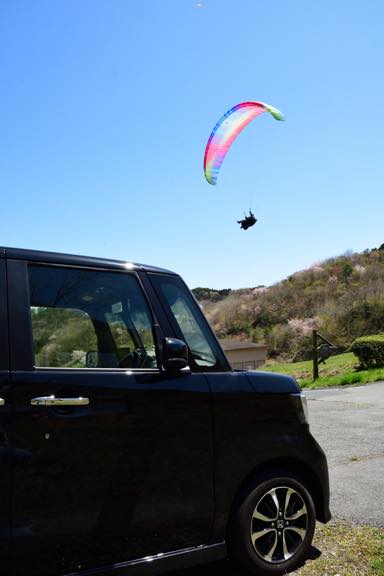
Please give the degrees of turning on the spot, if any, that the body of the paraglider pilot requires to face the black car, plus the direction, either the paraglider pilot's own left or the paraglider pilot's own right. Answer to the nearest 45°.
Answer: approximately 90° to the paraglider pilot's own left

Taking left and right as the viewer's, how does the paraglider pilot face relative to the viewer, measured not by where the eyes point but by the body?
facing to the left of the viewer
